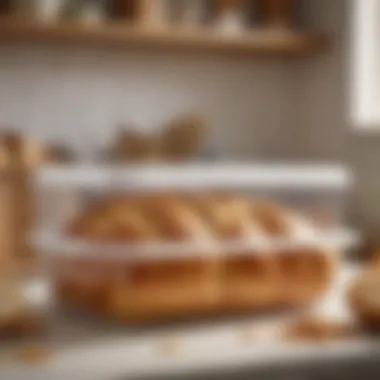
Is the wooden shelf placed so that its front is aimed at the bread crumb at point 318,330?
yes

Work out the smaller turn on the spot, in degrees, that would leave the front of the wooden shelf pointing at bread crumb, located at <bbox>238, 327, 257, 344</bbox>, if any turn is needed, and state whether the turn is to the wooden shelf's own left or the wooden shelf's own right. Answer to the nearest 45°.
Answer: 0° — it already faces it

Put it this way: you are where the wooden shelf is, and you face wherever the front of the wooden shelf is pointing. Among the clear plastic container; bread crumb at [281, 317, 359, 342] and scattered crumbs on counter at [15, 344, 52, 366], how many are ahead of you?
3

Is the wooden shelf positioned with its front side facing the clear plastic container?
yes

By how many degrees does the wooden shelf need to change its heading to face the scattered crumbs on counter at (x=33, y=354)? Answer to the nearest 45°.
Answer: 0° — it already faces it

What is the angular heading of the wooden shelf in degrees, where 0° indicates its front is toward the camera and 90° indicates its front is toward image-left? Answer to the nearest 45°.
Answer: approximately 0°

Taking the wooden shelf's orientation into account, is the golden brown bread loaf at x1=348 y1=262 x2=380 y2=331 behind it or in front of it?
in front

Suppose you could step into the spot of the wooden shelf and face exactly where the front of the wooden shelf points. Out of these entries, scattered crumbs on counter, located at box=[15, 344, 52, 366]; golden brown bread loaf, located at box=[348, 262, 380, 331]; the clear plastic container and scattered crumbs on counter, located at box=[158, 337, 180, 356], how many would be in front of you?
4

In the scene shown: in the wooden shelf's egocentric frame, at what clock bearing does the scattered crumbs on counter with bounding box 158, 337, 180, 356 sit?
The scattered crumbs on counter is roughly at 12 o'clock from the wooden shelf.
